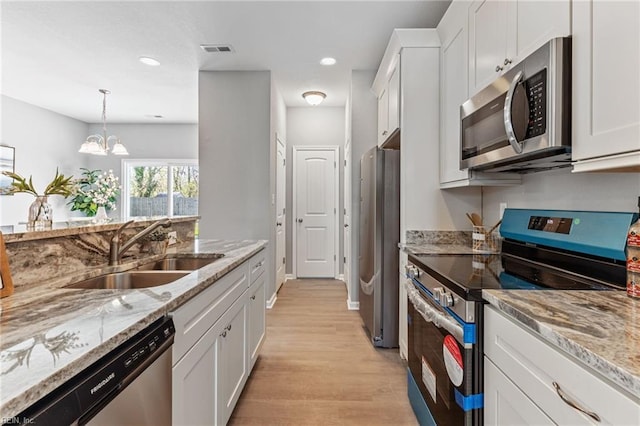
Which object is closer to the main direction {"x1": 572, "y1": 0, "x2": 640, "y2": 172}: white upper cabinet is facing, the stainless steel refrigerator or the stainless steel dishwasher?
the stainless steel dishwasher

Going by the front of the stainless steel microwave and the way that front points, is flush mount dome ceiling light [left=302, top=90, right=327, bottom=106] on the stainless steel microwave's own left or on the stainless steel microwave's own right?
on the stainless steel microwave's own right

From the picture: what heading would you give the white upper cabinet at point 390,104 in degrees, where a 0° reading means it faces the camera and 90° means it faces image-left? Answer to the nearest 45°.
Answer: approximately 90°

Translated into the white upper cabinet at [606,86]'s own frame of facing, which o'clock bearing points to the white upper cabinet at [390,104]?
the white upper cabinet at [390,104] is roughly at 3 o'clock from the white upper cabinet at [606,86].

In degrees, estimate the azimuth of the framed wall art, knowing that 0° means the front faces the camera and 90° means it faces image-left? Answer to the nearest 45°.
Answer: approximately 315°

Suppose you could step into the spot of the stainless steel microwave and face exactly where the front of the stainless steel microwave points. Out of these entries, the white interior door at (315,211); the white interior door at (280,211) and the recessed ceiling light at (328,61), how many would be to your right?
3

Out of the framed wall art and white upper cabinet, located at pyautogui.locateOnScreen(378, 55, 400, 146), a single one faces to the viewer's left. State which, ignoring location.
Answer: the white upper cabinet

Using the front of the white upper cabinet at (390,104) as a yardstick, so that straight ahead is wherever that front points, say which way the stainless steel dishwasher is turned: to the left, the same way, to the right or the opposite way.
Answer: the opposite way

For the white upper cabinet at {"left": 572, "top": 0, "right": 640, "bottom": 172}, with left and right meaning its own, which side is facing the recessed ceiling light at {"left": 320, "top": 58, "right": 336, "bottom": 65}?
right

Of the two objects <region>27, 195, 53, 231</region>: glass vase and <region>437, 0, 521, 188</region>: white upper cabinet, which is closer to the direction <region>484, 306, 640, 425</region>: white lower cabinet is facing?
the glass vase

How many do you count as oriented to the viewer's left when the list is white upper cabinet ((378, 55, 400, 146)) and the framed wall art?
1
